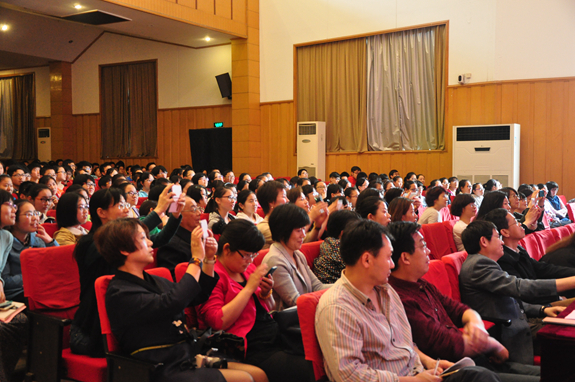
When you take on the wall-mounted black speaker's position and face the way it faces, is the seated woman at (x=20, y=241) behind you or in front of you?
in front

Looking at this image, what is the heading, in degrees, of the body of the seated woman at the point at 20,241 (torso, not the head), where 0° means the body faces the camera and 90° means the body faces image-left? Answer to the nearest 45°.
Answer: approximately 315°

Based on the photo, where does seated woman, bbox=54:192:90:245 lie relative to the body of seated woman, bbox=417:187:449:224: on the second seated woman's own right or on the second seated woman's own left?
on the second seated woman's own right

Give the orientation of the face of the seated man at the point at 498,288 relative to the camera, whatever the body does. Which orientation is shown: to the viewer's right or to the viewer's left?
to the viewer's right
